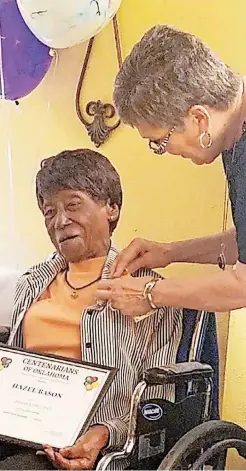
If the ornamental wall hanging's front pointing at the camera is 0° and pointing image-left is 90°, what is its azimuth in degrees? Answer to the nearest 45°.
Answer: approximately 0°

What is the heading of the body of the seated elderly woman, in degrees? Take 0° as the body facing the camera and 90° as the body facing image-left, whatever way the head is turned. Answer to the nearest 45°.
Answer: approximately 45°

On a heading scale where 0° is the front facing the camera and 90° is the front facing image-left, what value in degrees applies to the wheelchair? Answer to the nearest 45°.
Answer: approximately 45°

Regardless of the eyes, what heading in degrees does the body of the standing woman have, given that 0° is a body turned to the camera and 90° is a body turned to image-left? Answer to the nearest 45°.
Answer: approximately 90°

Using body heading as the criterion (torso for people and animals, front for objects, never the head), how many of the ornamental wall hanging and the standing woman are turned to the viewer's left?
1

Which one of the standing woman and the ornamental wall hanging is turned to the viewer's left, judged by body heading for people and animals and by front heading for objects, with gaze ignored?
the standing woman

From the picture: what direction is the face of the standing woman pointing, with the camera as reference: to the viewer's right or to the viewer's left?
to the viewer's left
